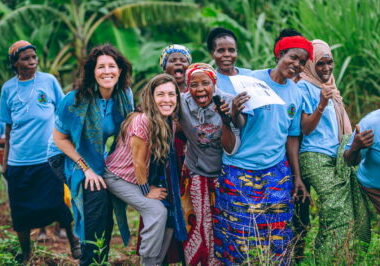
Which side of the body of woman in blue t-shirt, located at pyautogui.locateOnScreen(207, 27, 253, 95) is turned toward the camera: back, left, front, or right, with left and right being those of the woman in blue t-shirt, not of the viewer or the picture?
front

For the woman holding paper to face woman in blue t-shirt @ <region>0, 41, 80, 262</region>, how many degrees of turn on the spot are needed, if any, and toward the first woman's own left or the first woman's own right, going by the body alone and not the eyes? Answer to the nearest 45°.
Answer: approximately 90° to the first woman's own right

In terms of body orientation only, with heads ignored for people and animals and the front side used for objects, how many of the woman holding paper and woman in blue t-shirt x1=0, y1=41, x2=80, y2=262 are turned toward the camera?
2

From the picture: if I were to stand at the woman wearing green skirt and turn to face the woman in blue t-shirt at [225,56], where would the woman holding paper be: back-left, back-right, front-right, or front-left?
front-left

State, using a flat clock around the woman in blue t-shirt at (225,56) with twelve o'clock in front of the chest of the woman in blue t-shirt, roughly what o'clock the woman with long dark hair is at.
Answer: The woman with long dark hair is roughly at 2 o'clock from the woman in blue t-shirt.

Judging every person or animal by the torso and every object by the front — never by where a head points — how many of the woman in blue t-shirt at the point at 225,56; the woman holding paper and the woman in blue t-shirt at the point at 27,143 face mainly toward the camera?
3

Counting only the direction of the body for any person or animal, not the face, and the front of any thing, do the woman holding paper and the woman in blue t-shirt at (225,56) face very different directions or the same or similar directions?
same or similar directions

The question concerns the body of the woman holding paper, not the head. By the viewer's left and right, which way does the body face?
facing the viewer

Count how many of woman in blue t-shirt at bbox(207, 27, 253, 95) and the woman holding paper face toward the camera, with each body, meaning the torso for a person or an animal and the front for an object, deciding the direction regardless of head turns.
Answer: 2

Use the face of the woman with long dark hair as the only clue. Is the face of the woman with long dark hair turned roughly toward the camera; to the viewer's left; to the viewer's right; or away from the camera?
toward the camera

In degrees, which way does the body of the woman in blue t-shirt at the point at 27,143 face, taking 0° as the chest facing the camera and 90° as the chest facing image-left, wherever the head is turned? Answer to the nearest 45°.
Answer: approximately 0°

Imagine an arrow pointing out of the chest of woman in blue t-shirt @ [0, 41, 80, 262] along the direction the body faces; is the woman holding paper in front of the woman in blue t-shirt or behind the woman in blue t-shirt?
in front

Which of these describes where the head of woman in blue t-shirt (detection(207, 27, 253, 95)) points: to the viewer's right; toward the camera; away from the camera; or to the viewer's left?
toward the camera

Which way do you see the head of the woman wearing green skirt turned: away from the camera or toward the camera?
toward the camera

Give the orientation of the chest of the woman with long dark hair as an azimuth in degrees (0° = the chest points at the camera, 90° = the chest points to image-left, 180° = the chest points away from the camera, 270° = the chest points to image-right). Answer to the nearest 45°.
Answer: approximately 315°
